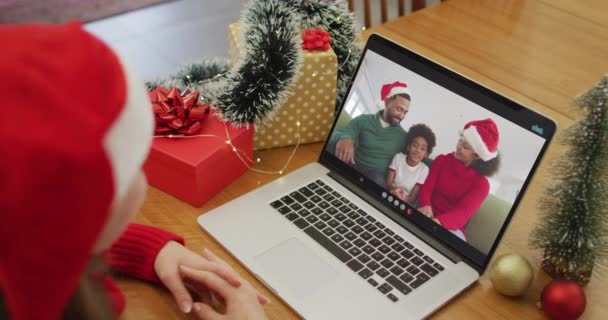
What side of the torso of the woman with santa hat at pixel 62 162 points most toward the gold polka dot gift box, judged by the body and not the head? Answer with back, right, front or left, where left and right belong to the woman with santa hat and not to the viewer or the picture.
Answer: front

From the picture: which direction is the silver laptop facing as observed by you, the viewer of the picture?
facing the viewer and to the left of the viewer

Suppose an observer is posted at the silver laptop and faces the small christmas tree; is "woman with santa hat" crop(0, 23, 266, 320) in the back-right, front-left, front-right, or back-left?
back-right

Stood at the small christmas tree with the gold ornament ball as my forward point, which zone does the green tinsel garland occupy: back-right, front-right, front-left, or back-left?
front-right

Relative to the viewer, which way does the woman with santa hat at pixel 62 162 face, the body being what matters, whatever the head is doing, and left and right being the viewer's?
facing away from the viewer and to the right of the viewer

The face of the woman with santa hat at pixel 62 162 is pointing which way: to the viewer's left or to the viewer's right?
to the viewer's right

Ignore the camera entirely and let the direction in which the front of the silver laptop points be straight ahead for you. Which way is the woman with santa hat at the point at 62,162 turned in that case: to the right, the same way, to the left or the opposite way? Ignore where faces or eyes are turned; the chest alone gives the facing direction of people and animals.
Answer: the opposite way

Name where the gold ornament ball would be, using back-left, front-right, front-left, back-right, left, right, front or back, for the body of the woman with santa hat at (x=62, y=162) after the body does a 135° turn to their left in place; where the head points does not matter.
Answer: back
